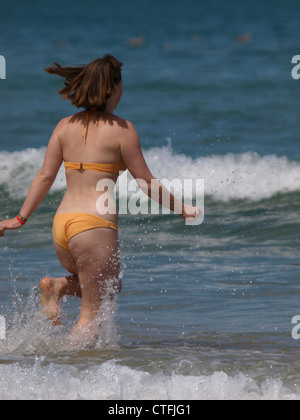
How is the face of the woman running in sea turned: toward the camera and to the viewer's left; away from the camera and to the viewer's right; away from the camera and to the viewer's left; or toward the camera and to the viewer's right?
away from the camera and to the viewer's right

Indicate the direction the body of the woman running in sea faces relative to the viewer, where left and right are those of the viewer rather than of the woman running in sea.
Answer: facing away from the viewer and to the right of the viewer
